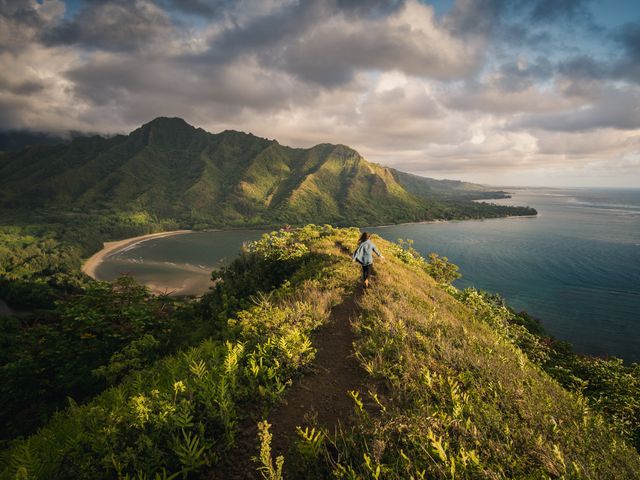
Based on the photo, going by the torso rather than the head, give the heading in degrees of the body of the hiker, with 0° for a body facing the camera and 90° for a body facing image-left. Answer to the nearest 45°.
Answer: approximately 180°
